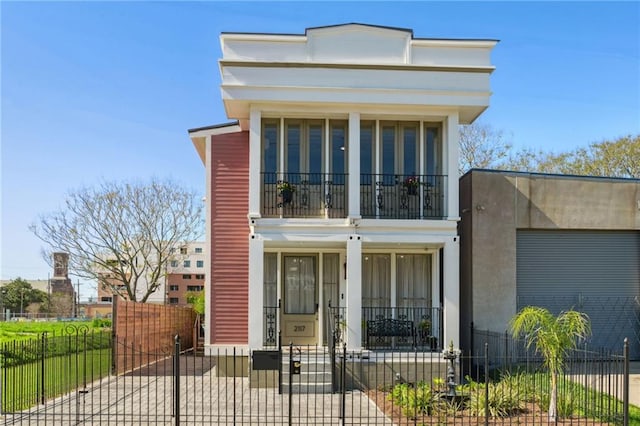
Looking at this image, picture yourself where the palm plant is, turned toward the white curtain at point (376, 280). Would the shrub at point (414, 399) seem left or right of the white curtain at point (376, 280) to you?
left

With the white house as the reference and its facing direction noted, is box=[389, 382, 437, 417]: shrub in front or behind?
in front

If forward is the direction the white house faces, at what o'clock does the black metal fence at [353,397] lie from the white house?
The black metal fence is roughly at 12 o'clock from the white house.

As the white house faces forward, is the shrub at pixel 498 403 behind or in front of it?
in front

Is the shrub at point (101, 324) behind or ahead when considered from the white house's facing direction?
behind

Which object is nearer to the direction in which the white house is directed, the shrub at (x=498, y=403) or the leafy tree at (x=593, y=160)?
the shrub

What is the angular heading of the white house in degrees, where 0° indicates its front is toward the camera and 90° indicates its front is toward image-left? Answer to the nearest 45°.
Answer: approximately 0°

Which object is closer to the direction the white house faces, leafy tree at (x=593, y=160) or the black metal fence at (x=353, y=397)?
the black metal fence

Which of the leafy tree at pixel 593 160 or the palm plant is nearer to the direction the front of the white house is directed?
the palm plant

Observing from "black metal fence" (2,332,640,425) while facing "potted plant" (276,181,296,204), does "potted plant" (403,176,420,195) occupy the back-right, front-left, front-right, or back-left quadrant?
front-right
